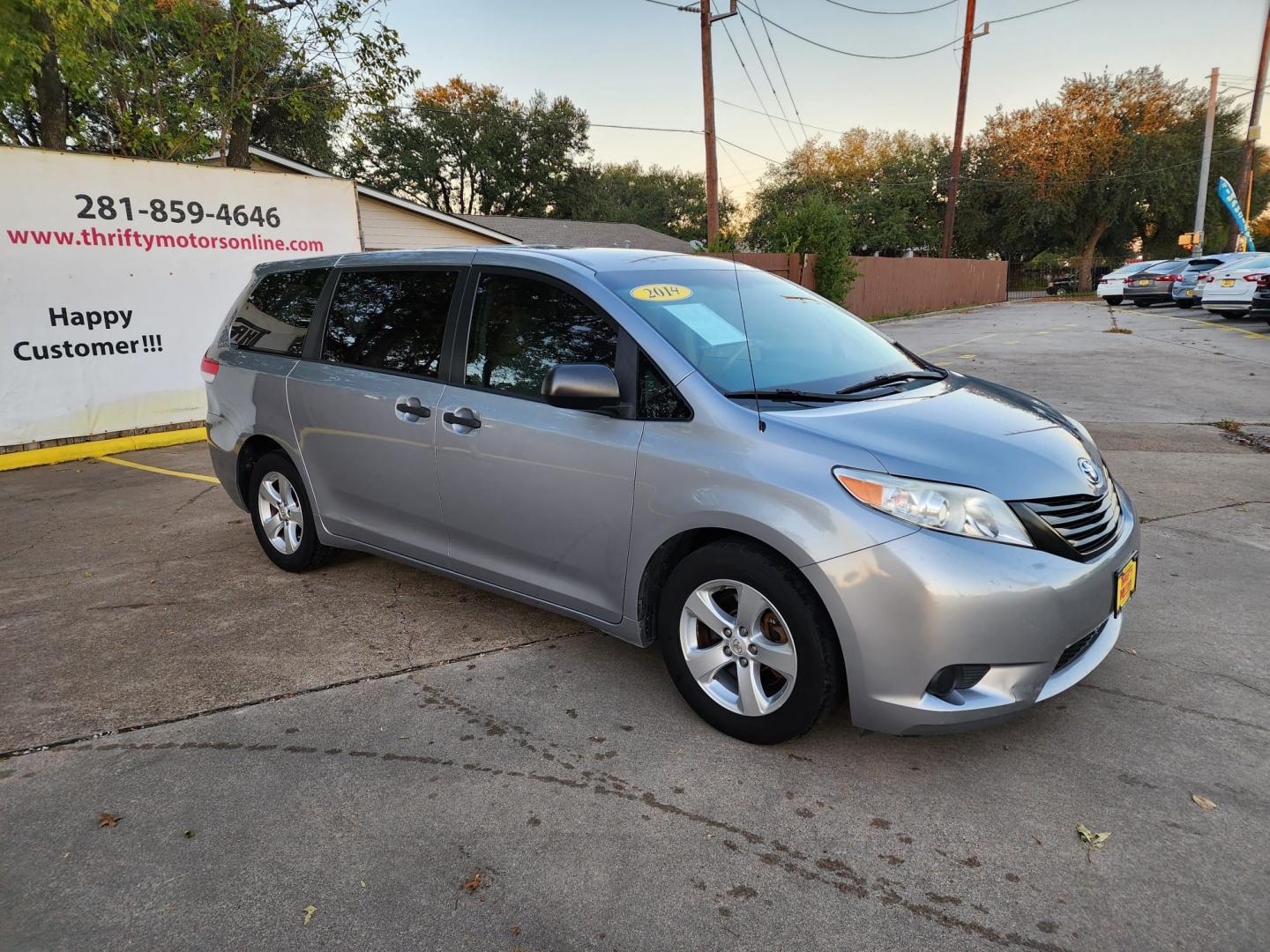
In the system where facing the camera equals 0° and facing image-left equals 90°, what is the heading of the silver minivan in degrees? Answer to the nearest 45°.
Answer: approximately 315°

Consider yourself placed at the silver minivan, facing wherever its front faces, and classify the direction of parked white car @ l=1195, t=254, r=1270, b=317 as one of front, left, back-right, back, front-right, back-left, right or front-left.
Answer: left

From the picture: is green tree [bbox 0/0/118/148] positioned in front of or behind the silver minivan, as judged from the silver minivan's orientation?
behind

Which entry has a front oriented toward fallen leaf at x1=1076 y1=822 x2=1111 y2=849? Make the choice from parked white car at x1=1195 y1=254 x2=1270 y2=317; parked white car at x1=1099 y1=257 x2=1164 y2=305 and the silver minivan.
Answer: the silver minivan

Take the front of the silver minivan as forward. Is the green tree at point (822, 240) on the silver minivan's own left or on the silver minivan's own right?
on the silver minivan's own left

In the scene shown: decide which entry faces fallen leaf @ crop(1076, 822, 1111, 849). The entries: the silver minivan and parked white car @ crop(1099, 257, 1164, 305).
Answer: the silver minivan

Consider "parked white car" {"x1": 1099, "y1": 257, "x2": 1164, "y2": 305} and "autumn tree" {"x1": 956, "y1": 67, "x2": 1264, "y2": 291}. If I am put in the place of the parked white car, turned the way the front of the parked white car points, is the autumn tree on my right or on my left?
on my left

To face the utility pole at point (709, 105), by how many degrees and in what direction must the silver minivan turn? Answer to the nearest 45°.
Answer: approximately 135° to its left

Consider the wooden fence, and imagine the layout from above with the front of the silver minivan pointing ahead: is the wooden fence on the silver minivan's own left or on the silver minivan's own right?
on the silver minivan's own left

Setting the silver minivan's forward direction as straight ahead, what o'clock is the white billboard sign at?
The white billboard sign is roughly at 6 o'clock from the silver minivan.

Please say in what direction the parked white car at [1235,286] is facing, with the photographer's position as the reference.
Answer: facing away from the viewer and to the right of the viewer

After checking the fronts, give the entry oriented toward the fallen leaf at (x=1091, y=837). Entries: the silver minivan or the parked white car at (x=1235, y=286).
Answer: the silver minivan
